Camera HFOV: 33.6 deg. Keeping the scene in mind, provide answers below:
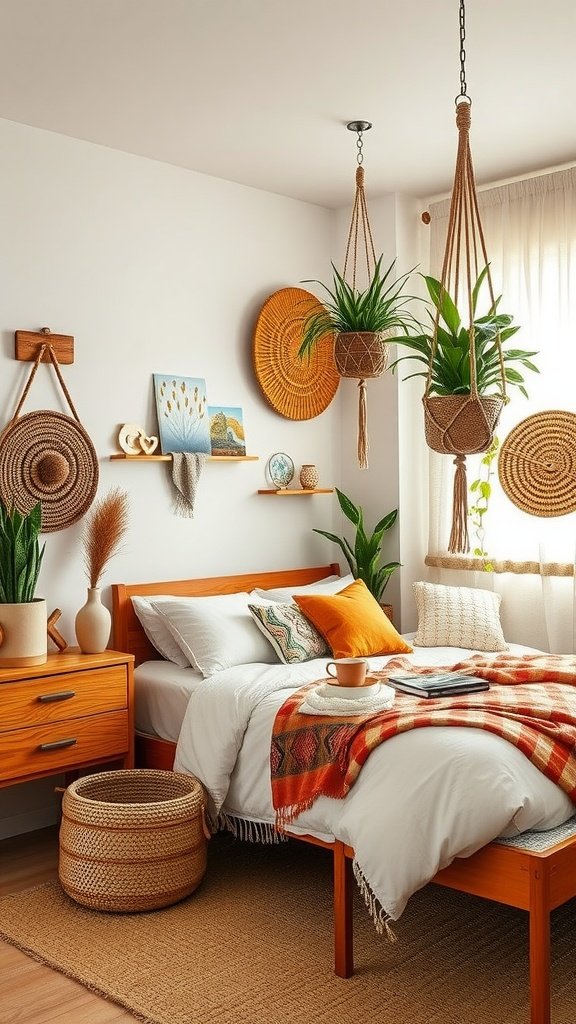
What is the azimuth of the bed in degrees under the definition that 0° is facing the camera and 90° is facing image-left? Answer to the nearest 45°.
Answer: approximately 315°

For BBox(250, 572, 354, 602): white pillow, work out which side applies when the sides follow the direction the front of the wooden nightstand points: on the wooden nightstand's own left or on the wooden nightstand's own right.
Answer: on the wooden nightstand's own left

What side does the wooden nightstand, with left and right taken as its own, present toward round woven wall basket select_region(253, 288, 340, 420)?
left

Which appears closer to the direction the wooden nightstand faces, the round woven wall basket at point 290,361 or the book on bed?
the book on bed

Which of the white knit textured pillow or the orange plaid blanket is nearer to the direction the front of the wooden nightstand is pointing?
the orange plaid blanket

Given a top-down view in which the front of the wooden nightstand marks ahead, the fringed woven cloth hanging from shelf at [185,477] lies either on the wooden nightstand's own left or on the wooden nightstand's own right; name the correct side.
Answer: on the wooden nightstand's own left

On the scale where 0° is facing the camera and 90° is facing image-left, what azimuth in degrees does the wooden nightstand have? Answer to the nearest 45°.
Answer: approximately 315°

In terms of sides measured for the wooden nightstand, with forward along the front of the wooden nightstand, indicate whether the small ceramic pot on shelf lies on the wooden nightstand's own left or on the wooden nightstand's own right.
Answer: on the wooden nightstand's own left
